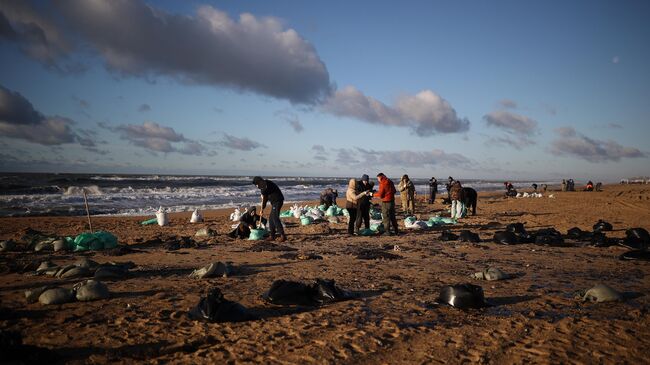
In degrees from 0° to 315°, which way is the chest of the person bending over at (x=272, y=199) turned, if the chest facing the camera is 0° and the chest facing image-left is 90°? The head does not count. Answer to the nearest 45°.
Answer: approximately 90°

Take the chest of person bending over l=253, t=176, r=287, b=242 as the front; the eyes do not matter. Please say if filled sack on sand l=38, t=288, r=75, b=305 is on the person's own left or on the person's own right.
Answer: on the person's own left

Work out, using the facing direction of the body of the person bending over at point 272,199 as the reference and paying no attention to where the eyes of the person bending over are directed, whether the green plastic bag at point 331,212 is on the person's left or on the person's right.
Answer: on the person's right

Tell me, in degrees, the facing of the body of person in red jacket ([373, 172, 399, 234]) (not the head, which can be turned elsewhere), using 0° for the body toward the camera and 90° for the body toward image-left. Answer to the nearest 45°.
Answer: approximately 90°

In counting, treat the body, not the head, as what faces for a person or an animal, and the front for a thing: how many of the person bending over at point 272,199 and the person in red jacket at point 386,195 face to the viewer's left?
2

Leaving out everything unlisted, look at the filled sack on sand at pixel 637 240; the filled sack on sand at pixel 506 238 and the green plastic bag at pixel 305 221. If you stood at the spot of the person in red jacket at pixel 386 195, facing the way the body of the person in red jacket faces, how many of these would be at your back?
2

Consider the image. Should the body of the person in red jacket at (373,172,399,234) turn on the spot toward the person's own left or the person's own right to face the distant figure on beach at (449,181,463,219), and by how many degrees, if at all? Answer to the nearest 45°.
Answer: approximately 135° to the person's own right

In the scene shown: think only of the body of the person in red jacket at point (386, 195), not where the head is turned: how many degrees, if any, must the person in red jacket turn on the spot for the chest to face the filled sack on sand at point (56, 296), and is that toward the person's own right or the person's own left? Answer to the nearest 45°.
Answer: approximately 45° to the person's own left

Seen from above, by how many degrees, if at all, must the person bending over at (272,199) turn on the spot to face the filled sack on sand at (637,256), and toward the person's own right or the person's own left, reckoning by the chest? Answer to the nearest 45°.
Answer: approximately 135° to the person's own left

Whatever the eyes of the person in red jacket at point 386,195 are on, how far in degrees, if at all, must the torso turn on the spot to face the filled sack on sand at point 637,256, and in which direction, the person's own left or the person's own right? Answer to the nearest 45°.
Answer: approximately 135° to the person's own left

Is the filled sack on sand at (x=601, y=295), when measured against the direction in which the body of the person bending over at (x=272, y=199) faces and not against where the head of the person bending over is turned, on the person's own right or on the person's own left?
on the person's own left

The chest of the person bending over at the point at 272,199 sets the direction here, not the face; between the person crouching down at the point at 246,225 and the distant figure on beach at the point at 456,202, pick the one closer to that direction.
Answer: the person crouching down

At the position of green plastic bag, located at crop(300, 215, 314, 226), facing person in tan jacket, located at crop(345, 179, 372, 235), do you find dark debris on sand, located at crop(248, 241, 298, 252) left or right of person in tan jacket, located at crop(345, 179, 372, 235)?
right

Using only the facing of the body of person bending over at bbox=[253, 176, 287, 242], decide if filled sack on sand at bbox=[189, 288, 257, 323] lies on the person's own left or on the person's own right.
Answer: on the person's own left

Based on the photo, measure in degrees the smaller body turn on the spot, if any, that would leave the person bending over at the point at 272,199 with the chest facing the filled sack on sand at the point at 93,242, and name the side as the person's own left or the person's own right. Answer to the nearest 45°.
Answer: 0° — they already face it

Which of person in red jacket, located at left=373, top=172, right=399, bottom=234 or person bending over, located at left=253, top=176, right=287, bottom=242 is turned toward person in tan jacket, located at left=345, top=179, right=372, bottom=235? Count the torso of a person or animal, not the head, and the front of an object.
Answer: the person in red jacket
